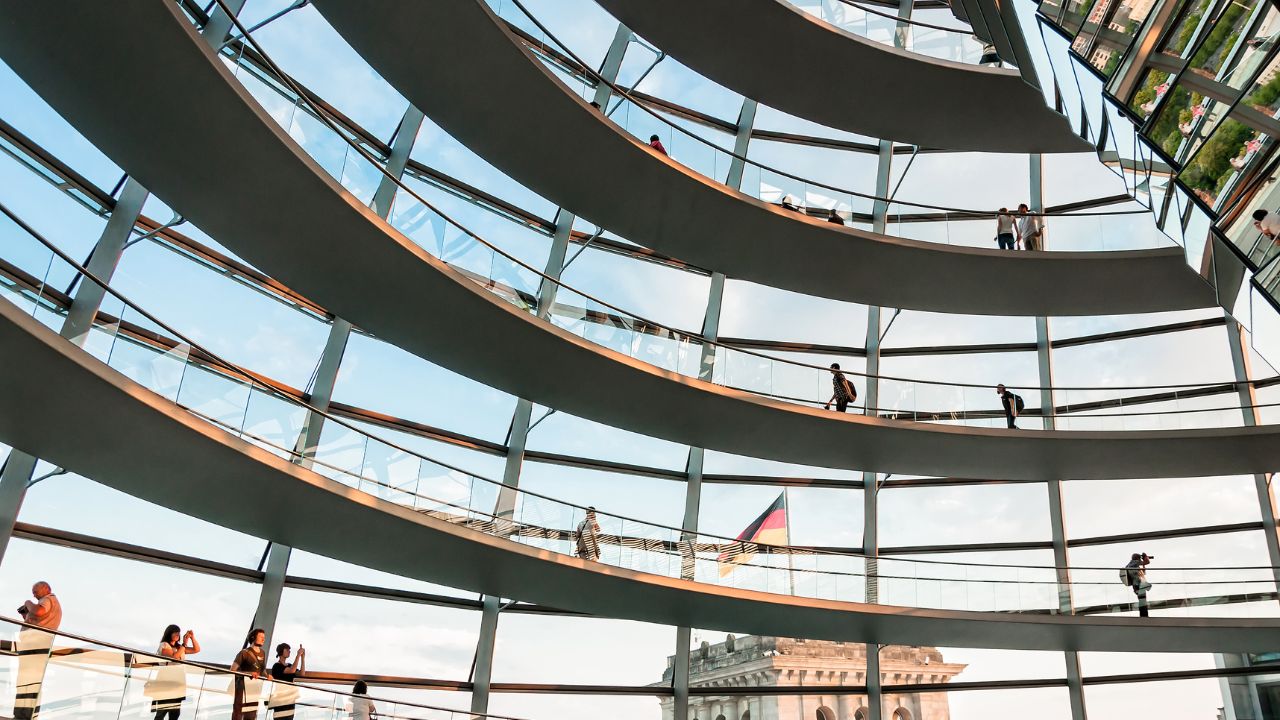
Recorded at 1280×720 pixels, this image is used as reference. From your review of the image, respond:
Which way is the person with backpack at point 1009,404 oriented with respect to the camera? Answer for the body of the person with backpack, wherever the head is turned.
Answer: to the viewer's left

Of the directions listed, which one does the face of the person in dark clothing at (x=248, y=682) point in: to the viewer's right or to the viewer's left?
to the viewer's right
